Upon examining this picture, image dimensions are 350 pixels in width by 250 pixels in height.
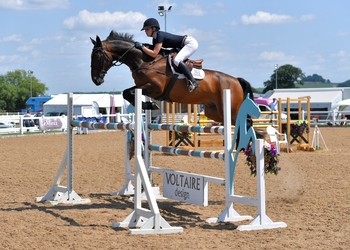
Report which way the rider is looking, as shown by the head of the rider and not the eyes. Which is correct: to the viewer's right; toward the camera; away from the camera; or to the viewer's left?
to the viewer's left

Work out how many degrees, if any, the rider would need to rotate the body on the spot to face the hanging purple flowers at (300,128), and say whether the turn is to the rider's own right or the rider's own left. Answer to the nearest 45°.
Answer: approximately 135° to the rider's own right

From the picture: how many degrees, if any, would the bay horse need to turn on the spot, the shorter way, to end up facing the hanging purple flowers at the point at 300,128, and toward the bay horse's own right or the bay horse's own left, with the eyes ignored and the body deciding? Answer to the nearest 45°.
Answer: approximately 135° to the bay horse's own right

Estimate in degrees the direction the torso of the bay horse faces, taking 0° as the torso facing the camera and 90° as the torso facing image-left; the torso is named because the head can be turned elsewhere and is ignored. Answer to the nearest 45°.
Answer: approximately 90°

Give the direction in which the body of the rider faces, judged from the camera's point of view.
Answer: to the viewer's left
